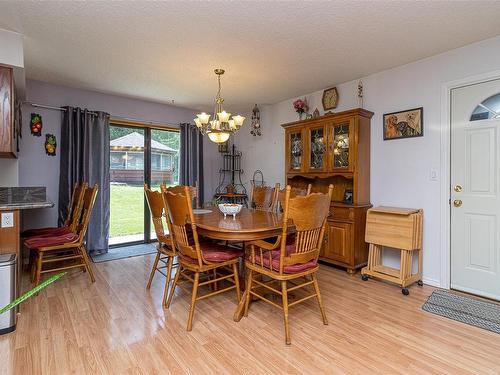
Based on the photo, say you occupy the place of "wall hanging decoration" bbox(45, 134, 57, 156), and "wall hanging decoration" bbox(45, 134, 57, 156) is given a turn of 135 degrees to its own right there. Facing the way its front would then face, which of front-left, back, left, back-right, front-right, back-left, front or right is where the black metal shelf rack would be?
back-right

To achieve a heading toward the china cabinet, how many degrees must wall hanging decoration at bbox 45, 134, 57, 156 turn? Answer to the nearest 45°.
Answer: approximately 45° to its left

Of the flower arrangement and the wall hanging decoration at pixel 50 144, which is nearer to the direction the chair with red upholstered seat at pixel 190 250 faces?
the flower arrangement

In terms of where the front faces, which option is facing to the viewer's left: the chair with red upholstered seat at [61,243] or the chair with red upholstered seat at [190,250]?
the chair with red upholstered seat at [61,243]

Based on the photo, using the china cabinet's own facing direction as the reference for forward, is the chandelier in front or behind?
in front

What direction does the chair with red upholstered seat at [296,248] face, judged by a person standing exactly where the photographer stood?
facing away from the viewer and to the left of the viewer

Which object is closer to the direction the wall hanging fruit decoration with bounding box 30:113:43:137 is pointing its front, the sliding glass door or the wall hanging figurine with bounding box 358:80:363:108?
the wall hanging figurine

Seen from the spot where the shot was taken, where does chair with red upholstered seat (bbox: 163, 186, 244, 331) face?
facing away from the viewer and to the right of the viewer
